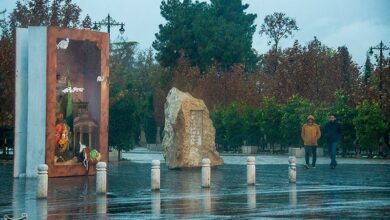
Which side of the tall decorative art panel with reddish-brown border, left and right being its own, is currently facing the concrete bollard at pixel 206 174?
front

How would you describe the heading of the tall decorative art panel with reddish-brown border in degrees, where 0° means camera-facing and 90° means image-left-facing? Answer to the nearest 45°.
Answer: approximately 315°

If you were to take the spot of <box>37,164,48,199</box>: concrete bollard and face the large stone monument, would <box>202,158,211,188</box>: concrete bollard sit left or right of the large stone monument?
right

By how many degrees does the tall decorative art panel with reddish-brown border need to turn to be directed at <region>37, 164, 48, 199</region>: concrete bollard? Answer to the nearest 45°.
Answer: approximately 45° to its right

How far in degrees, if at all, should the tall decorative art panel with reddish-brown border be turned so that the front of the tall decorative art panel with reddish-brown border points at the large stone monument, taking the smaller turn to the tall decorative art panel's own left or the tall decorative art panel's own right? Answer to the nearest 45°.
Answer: approximately 90° to the tall decorative art panel's own left

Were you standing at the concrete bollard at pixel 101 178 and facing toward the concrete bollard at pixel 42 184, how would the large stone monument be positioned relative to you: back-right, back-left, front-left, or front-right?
back-right
